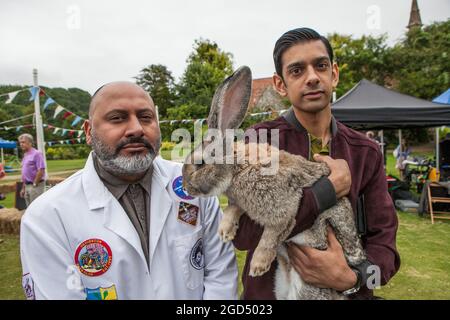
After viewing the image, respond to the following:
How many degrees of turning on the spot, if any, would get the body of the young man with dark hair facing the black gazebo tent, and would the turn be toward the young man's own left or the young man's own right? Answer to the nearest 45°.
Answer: approximately 180°

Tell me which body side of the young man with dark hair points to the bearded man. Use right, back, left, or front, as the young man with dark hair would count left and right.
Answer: right

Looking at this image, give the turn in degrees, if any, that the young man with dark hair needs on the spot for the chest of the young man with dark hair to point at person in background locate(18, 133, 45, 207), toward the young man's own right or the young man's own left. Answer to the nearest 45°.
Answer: approximately 135° to the young man's own right

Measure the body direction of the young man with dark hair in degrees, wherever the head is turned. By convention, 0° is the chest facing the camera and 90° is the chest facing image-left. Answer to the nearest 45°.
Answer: approximately 0°

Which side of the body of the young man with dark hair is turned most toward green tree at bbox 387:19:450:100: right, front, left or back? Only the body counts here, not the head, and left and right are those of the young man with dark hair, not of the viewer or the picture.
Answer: back

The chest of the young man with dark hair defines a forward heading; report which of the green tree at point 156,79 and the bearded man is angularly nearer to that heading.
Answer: the bearded man
